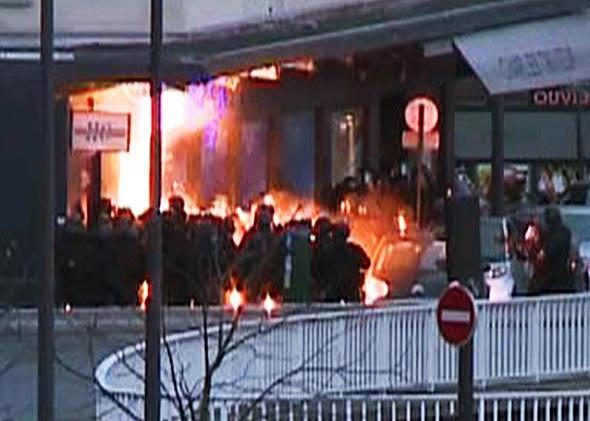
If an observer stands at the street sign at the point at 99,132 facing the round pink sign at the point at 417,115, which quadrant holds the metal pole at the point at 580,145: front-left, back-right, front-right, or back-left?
front-left

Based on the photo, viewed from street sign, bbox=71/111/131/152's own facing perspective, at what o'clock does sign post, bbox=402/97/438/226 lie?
The sign post is roughly at 9 o'clock from the street sign.

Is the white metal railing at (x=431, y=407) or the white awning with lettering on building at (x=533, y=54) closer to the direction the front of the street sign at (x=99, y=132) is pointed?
the white metal railing

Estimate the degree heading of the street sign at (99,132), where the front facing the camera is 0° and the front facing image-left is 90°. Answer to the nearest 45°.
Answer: approximately 0°

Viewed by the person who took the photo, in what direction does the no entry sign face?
facing the viewer and to the left of the viewer

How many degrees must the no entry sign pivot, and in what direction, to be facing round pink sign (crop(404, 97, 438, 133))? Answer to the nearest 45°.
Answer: approximately 135° to its right

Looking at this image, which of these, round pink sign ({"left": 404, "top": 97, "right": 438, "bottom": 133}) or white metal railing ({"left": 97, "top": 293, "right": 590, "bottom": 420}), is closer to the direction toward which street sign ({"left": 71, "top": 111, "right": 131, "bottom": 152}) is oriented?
the white metal railing

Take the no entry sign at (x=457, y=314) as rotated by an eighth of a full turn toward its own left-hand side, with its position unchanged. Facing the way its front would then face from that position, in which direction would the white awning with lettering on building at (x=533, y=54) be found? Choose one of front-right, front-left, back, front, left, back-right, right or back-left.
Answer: back

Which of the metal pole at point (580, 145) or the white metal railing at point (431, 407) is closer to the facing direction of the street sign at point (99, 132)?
the white metal railing

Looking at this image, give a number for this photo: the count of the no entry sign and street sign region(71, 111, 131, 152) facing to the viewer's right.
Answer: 0

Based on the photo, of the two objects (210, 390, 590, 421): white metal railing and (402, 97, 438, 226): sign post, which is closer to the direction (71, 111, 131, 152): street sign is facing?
the white metal railing

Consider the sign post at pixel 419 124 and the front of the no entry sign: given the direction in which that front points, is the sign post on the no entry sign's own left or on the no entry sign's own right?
on the no entry sign's own right

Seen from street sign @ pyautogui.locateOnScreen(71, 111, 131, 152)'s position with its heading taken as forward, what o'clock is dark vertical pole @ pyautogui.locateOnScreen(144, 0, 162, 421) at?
The dark vertical pole is roughly at 12 o'clock from the street sign.

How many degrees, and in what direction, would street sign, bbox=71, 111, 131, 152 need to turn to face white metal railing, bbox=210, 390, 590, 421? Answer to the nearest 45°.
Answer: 0° — it already faces it

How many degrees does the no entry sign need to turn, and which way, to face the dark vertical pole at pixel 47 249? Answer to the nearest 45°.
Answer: approximately 45° to its right

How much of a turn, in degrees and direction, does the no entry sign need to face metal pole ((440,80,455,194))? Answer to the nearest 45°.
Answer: approximately 135° to its right
